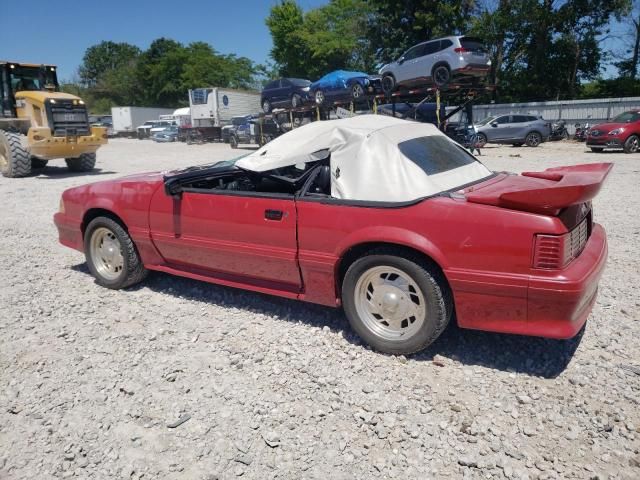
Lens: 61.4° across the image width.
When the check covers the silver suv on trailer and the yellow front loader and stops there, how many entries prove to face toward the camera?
0

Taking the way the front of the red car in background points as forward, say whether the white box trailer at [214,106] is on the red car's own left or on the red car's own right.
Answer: on the red car's own right

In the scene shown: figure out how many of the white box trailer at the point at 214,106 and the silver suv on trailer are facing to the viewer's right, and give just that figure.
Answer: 0

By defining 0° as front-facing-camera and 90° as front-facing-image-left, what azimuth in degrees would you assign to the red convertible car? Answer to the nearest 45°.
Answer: approximately 135°

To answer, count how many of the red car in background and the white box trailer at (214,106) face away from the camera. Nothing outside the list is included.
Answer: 0

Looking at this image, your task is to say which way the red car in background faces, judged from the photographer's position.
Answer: facing the viewer and to the left of the viewer

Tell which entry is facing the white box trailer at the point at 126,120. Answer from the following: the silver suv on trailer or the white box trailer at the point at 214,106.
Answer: the silver suv on trailer
